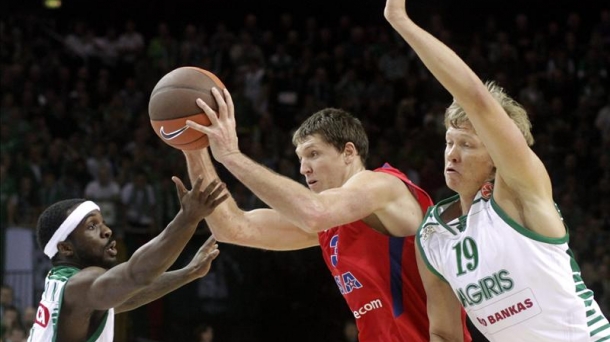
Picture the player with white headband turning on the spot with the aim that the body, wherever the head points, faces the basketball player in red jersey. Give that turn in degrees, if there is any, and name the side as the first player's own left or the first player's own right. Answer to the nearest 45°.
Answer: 0° — they already face them

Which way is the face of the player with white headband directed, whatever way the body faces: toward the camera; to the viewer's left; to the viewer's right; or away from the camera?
to the viewer's right

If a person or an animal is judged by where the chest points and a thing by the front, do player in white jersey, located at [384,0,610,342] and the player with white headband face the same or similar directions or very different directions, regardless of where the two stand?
very different directions

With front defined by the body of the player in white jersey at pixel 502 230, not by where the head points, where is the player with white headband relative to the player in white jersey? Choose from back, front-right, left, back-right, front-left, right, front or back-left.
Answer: front-right

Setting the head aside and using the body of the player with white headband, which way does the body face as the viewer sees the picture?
to the viewer's right

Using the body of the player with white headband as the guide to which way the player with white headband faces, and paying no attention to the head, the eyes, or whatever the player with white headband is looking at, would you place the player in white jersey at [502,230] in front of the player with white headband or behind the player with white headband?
in front

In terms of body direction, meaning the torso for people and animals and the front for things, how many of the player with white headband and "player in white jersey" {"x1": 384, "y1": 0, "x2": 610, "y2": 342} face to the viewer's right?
1
